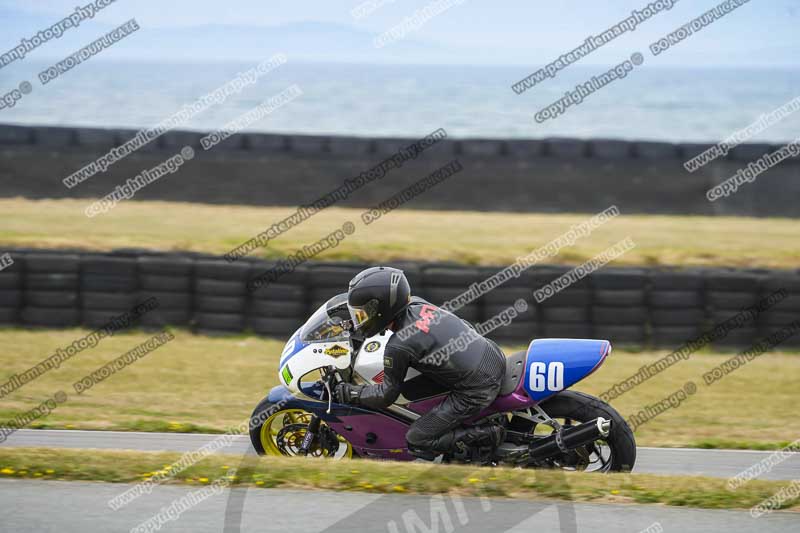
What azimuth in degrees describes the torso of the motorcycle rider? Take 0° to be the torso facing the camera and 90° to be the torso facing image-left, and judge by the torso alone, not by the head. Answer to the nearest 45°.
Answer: approximately 90°

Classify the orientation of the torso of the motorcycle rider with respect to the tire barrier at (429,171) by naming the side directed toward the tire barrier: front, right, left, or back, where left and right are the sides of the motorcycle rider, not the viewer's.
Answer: right

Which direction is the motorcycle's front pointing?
to the viewer's left

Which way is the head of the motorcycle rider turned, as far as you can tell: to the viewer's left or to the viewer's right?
to the viewer's left

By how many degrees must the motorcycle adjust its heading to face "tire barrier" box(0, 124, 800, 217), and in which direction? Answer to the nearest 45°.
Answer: approximately 90° to its right

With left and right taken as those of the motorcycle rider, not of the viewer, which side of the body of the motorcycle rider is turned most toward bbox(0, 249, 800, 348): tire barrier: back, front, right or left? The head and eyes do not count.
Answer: right
